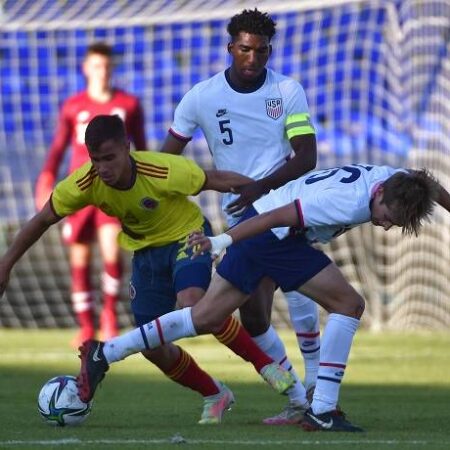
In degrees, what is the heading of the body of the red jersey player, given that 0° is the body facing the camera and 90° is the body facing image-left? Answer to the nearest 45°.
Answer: approximately 0°

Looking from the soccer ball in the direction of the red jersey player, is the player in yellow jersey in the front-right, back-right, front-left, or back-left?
front-right

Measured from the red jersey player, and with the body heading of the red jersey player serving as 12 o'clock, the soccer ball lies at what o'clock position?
The soccer ball is roughly at 12 o'clock from the red jersey player.

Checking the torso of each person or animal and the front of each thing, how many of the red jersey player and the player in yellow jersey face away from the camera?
0

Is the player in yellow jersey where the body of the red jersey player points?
yes

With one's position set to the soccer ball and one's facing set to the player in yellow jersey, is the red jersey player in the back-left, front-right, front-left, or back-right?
front-left

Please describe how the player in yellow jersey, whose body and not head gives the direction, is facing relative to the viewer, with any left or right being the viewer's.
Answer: facing the viewer and to the left of the viewer

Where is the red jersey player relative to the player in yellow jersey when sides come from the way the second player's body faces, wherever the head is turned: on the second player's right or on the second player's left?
on the second player's right
